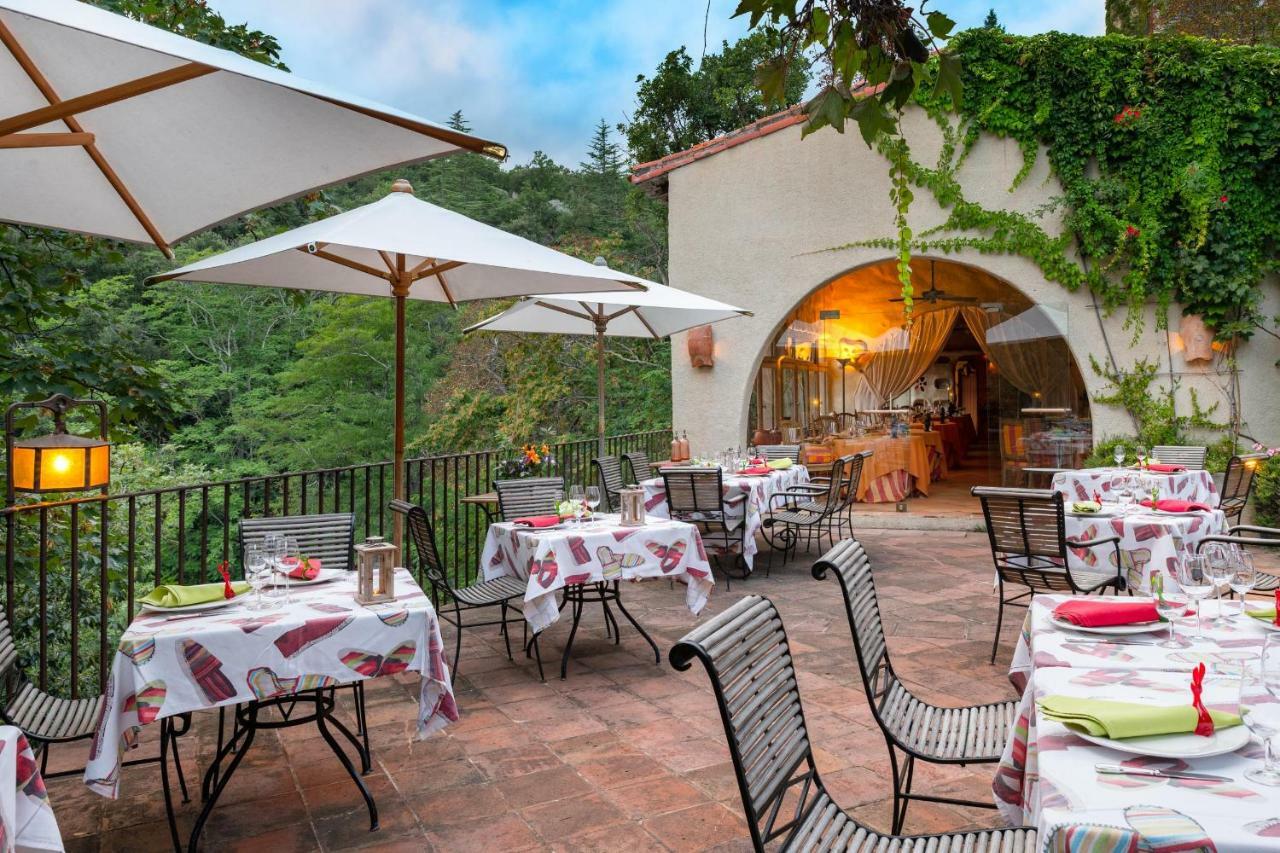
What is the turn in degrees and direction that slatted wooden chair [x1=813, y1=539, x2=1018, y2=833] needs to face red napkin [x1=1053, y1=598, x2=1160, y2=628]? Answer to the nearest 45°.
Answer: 0° — it already faces it

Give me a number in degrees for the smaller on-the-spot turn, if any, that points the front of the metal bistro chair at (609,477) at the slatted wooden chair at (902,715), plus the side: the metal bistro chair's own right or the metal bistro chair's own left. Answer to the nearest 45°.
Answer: approximately 45° to the metal bistro chair's own right

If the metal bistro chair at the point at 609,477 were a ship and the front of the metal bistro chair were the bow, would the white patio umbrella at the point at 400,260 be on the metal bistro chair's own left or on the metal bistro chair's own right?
on the metal bistro chair's own right

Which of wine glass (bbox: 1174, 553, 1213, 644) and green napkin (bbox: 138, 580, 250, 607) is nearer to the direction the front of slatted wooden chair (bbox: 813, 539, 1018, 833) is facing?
the wine glass

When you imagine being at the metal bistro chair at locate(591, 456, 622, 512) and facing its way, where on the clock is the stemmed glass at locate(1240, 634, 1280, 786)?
The stemmed glass is roughly at 1 o'clock from the metal bistro chair.

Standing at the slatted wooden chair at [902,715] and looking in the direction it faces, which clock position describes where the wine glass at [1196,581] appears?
The wine glass is roughly at 12 o'clock from the slatted wooden chair.

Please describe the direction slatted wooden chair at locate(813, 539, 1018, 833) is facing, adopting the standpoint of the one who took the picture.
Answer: facing to the right of the viewer

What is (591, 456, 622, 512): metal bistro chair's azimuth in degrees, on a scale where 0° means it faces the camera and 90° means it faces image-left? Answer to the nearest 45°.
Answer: approximately 315°

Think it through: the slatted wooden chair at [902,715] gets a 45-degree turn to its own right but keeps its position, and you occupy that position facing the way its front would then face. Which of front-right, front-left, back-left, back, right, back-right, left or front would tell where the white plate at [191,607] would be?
back-right
